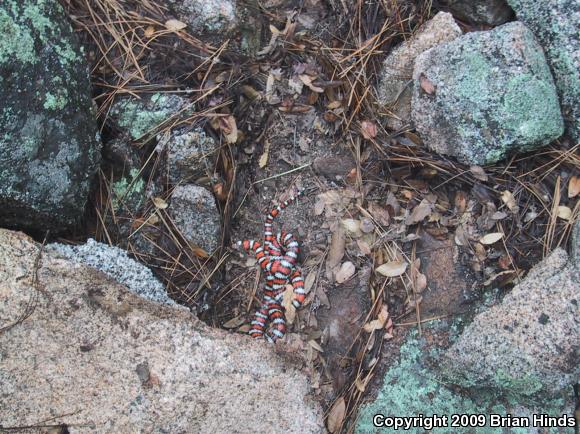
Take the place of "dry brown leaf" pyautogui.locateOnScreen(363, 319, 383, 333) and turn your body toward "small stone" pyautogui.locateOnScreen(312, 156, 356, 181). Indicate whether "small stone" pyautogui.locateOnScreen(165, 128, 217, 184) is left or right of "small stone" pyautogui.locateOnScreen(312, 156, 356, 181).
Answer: left

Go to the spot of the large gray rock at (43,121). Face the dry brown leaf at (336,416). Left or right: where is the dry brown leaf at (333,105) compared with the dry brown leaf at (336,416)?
left

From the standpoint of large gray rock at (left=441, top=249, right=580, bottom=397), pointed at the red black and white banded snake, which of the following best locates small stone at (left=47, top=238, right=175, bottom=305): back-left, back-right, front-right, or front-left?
front-left

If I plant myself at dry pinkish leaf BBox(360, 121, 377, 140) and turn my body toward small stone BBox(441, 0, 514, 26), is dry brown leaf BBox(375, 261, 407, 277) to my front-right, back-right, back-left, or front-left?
back-right

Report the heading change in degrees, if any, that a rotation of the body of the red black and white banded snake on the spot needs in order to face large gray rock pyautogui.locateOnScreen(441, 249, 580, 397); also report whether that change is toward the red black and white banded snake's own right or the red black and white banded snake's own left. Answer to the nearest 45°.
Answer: approximately 135° to the red black and white banded snake's own left
